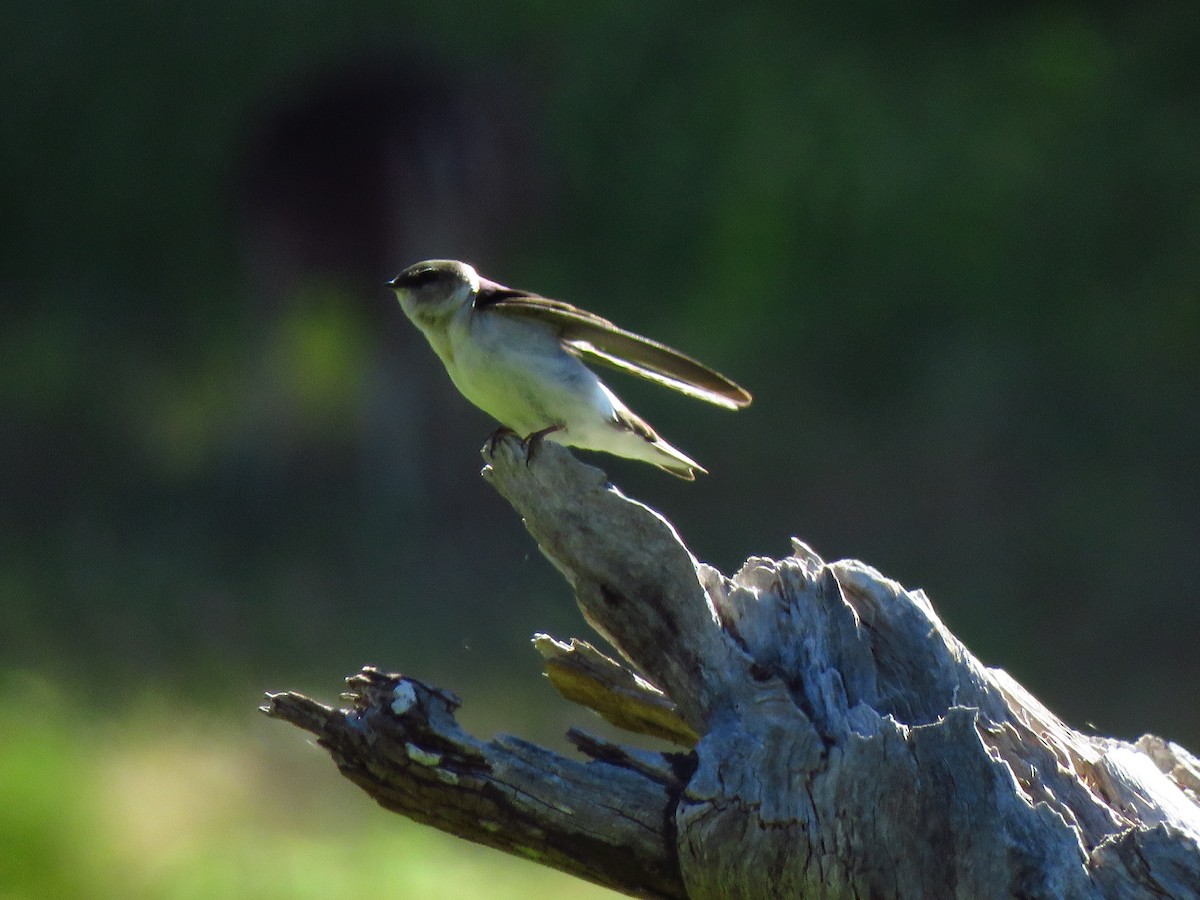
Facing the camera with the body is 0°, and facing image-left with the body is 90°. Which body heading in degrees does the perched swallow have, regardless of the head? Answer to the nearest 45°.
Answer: approximately 90°
